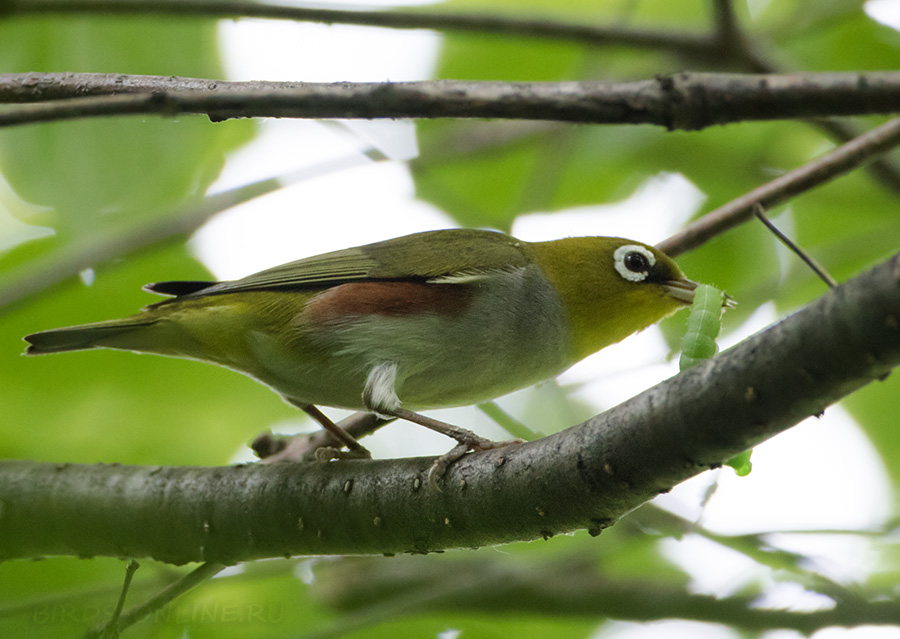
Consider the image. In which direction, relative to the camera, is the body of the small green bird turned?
to the viewer's right

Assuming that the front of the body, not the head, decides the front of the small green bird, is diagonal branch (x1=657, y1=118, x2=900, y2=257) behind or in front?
in front
